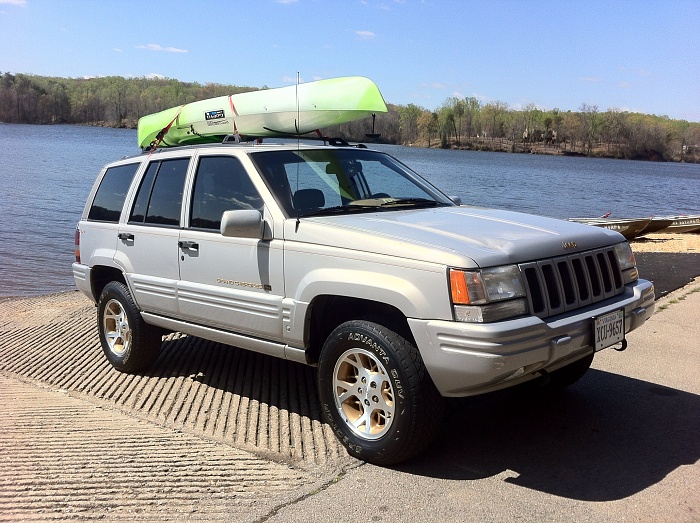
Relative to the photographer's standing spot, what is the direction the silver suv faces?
facing the viewer and to the right of the viewer
